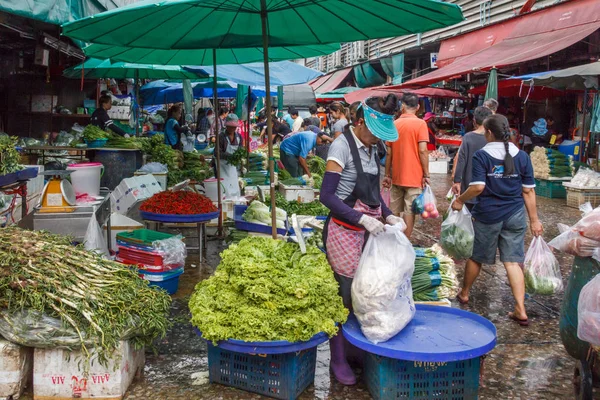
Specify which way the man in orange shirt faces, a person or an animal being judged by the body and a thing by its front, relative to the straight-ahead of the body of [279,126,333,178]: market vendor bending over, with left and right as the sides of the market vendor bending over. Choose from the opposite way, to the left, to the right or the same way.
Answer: to the left

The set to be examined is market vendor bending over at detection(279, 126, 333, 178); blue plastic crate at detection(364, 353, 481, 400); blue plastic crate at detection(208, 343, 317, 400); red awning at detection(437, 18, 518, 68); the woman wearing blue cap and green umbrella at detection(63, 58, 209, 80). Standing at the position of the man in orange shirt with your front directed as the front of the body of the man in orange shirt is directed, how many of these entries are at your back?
3

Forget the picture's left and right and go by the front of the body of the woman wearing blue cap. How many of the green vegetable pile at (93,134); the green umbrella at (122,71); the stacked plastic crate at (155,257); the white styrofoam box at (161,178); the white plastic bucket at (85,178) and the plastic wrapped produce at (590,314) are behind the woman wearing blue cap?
5
